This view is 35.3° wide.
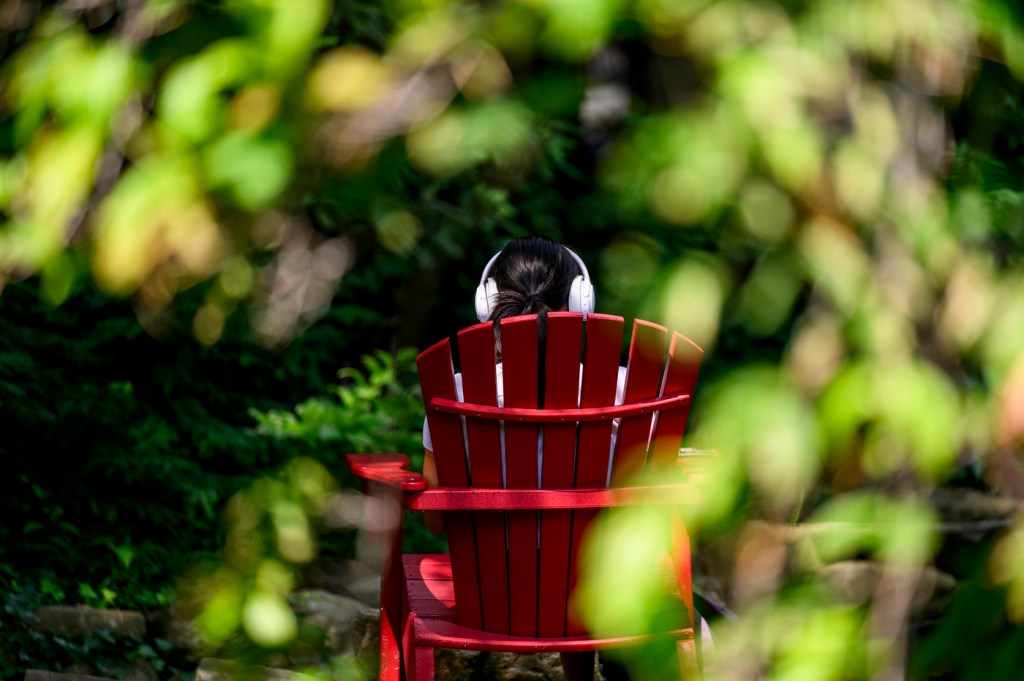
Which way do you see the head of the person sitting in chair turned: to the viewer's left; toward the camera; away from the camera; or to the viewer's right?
away from the camera

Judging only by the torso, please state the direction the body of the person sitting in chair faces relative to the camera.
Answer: away from the camera
